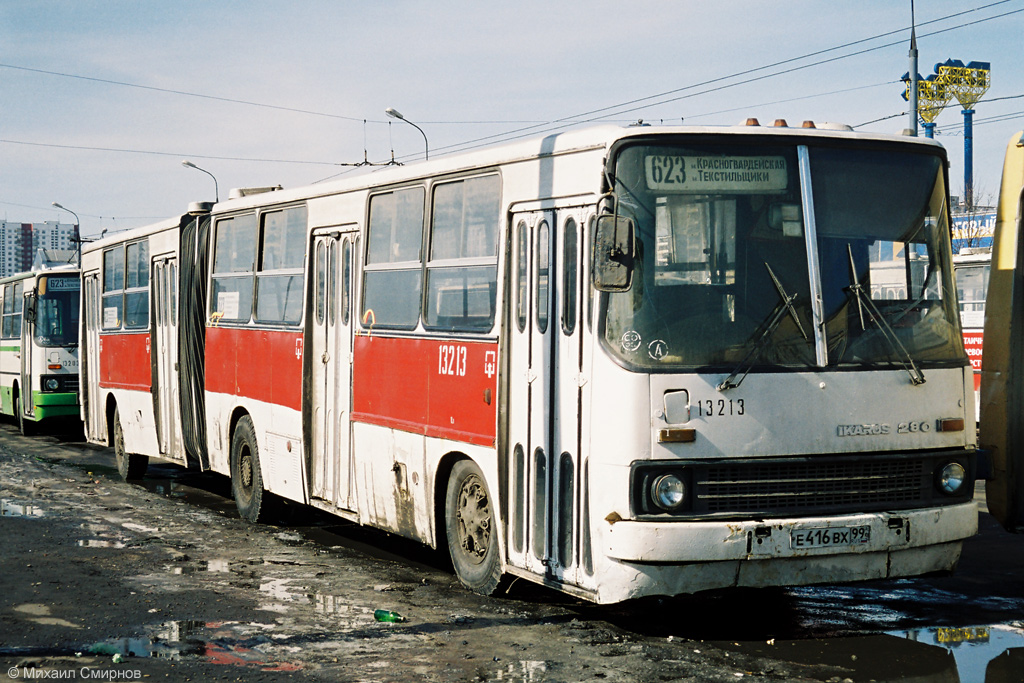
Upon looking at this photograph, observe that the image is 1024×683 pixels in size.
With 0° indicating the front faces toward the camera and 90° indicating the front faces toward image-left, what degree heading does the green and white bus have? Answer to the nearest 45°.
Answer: approximately 315°

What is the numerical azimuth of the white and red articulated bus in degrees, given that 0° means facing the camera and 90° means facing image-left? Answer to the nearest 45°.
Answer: approximately 315°
